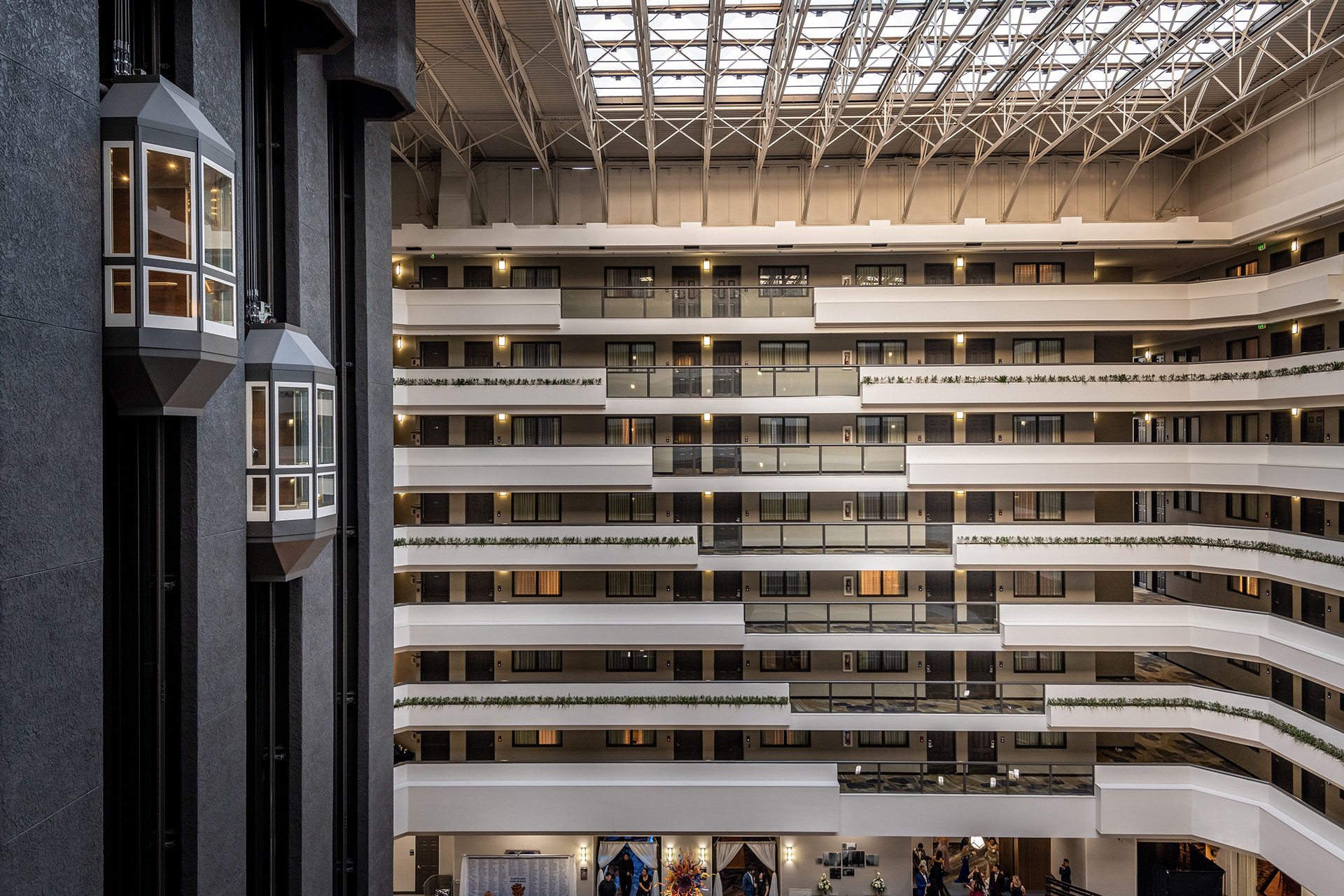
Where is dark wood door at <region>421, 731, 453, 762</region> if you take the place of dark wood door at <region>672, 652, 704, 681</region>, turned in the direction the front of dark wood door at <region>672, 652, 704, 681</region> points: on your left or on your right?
on your right

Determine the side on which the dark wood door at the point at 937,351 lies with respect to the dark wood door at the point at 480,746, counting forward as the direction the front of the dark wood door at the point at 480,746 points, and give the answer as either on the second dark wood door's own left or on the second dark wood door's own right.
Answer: on the second dark wood door's own left

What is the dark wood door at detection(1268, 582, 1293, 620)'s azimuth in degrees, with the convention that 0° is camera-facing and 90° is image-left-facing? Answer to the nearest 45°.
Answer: approximately 45°

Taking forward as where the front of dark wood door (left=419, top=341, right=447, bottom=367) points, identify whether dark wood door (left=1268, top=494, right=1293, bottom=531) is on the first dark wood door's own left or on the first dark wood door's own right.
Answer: on the first dark wood door's own left

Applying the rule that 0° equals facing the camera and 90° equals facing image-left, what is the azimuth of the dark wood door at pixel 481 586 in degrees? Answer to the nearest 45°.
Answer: approximately 0°

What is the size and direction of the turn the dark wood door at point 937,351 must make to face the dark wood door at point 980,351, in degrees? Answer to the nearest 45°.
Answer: approximately 90° to its left

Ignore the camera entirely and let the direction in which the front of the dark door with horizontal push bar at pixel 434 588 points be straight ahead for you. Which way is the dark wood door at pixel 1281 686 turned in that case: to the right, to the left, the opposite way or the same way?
to the right

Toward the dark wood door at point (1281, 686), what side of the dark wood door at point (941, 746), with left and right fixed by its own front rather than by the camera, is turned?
left
